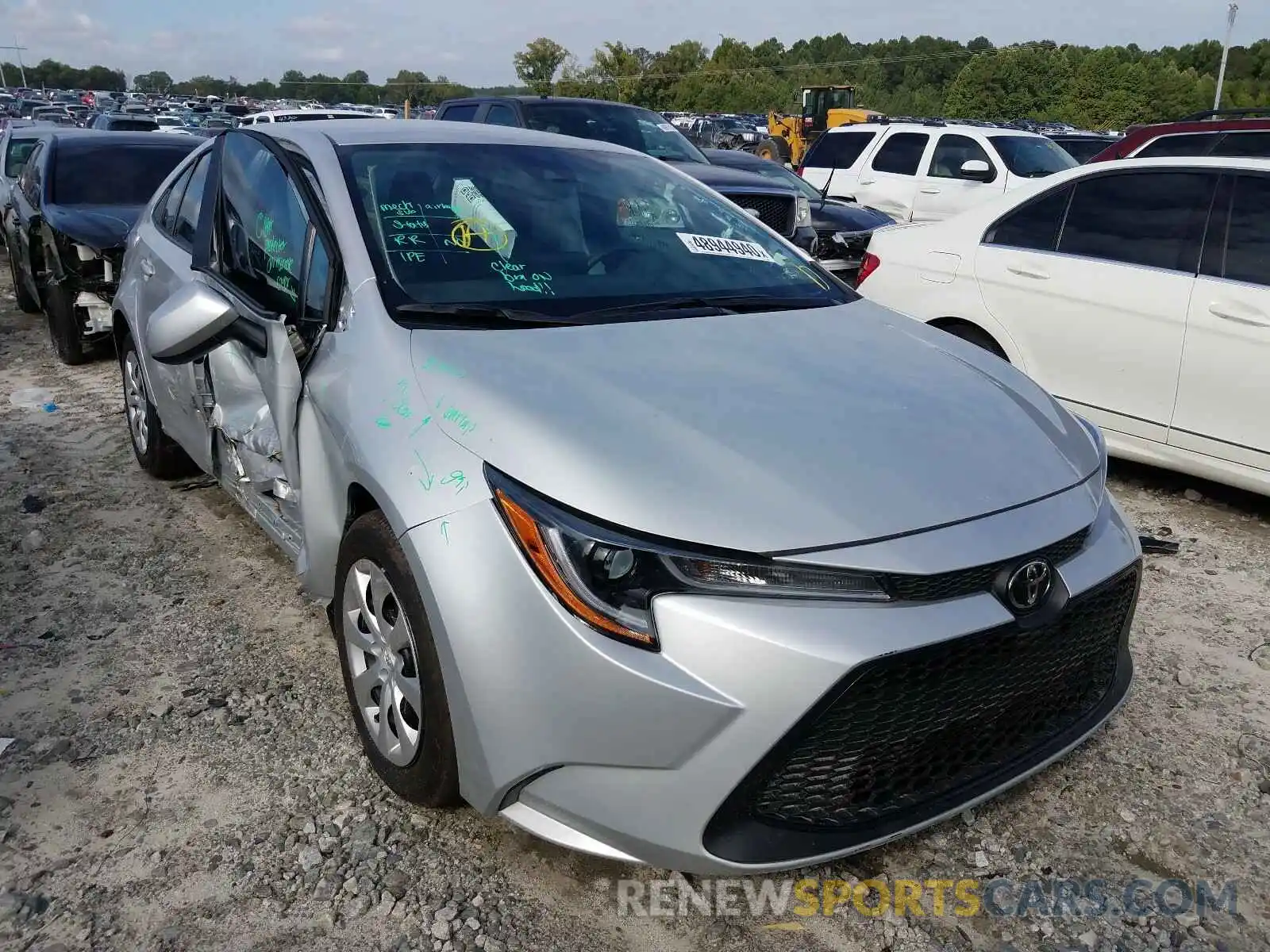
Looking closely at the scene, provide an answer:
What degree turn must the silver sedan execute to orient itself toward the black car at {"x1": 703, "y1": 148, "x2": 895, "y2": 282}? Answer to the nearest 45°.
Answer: approximately 135° to its left

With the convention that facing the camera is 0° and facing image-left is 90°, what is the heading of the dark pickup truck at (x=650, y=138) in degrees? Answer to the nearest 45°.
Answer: approximately 315°

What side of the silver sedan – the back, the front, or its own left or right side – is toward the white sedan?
left

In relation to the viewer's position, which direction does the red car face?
facing to the right of the viewer

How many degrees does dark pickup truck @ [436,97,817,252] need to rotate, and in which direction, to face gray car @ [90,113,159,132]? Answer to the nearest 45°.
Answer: approximately 180°

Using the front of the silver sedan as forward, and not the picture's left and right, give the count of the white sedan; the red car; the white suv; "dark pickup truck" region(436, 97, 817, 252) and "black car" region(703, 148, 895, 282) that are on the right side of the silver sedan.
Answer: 0

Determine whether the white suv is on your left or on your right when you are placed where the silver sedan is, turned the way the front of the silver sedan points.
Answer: on your left

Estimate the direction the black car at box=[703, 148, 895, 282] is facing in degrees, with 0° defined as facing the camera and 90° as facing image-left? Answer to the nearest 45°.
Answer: approximately 315°

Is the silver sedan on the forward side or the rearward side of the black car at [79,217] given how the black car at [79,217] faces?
on the forward side

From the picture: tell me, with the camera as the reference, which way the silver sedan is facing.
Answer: facing the viewer and to the right of the viewer
